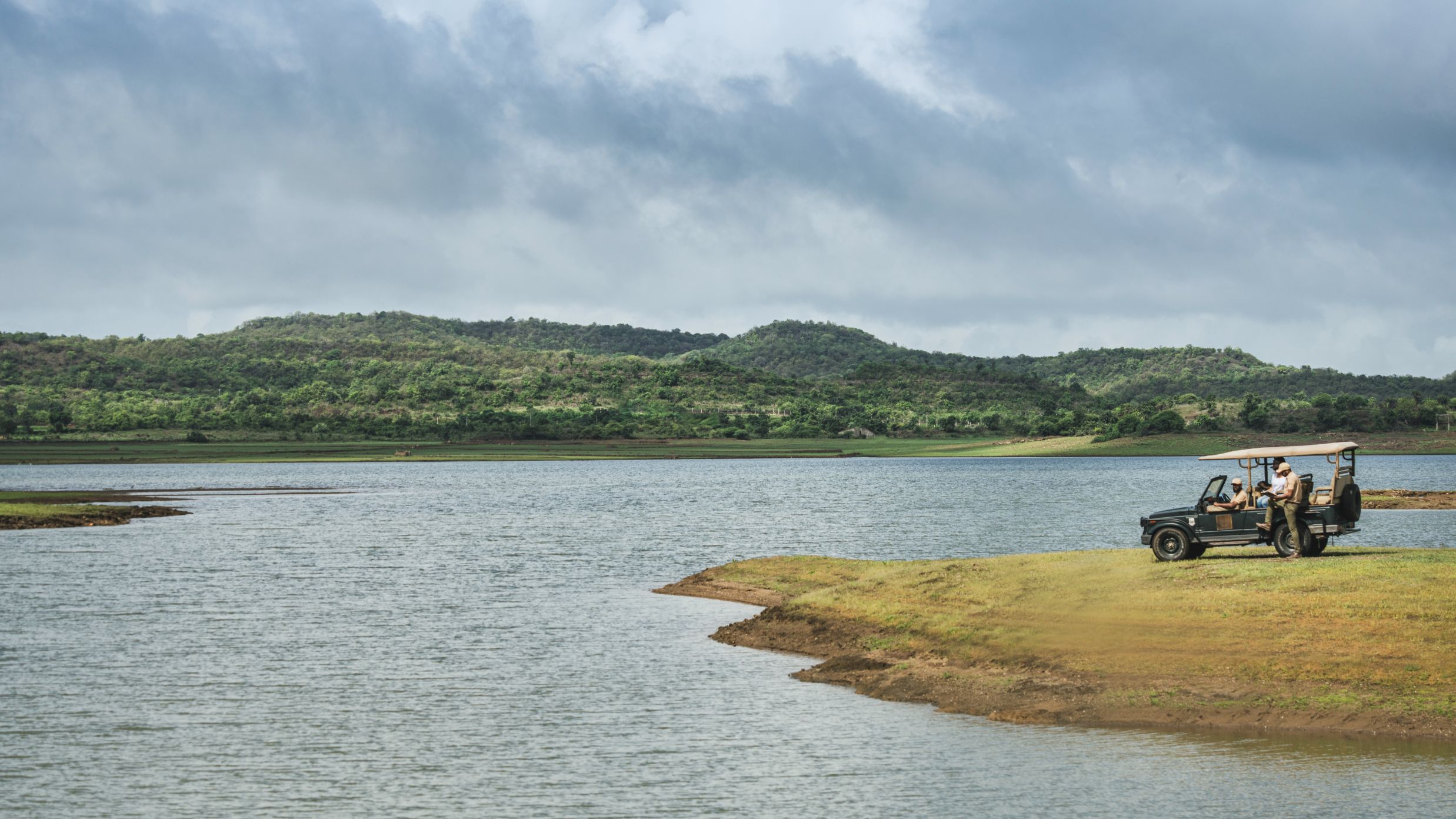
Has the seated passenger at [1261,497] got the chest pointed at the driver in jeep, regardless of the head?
yes

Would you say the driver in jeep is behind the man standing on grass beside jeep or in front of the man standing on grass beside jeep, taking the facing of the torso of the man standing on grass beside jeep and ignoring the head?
in front

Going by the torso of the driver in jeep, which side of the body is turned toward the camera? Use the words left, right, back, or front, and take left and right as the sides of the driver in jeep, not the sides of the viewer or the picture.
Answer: left

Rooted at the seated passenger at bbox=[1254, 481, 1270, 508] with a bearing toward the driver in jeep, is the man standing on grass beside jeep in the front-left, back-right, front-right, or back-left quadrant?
back-left

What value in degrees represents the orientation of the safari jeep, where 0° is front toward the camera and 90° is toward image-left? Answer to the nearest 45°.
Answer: approximately 90°

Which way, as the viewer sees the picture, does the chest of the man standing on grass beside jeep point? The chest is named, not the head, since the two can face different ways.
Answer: to the viewer's left

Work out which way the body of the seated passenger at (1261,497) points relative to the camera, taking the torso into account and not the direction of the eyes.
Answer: to the viewer's left

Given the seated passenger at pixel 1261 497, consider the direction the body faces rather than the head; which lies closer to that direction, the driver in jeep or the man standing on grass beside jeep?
the driver in jeep

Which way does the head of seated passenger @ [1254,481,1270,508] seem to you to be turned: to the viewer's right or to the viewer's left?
to the viewer's left
